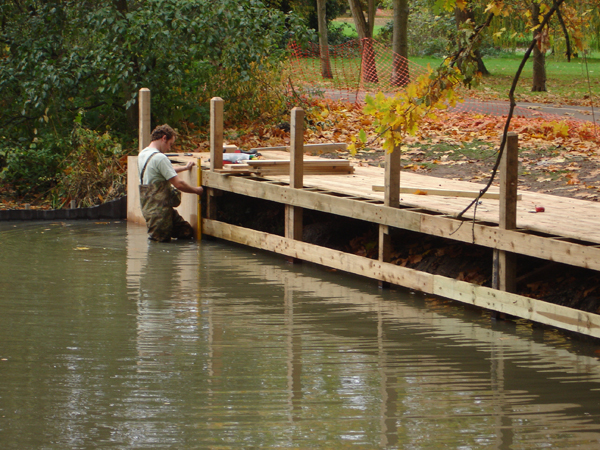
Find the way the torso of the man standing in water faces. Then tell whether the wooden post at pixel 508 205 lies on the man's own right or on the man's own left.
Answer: on the man's own right

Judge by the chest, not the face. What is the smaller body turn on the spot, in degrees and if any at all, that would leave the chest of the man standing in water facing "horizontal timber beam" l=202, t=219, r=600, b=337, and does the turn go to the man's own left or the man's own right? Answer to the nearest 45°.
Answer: approximately 45° to the man's own right

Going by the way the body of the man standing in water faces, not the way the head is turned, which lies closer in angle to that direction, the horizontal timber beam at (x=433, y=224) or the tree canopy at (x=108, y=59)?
the horizontal timber beam

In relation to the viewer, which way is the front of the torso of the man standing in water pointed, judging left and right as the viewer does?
facing to the right of the viewer
